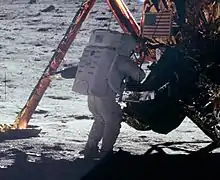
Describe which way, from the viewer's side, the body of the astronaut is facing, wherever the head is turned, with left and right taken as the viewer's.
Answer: facing away from the viewer and to the right of the viewer
